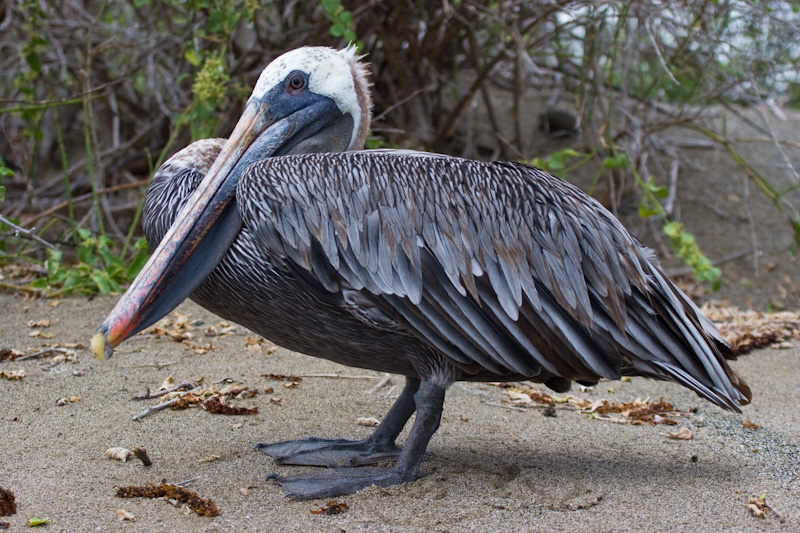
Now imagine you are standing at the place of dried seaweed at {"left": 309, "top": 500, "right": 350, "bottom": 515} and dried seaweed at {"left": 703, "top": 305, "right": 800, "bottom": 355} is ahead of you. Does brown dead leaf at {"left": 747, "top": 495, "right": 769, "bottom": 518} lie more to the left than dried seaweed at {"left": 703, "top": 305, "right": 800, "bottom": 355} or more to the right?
right

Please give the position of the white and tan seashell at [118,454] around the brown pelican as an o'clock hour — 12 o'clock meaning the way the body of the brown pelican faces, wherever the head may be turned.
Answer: The white and tan seashell is roughly at 12 o'clock from the brown pelican.

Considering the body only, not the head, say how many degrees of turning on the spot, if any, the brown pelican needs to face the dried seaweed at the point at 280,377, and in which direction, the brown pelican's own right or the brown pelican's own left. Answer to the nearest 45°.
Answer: approximately 45° to the brown pelican's own right

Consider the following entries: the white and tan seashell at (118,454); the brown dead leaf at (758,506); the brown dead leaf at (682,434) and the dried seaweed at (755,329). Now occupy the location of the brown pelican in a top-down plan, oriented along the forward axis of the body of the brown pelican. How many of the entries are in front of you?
1

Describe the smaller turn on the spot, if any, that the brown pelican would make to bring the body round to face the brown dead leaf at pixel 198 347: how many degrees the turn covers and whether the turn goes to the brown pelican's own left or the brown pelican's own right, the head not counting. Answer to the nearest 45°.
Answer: approximately 45° to the brown pelican's own right

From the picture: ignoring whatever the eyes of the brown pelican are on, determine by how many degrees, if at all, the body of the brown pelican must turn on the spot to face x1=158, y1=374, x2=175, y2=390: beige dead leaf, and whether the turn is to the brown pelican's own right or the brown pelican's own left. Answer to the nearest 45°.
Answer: approximately 45° to the brown pelican's own right

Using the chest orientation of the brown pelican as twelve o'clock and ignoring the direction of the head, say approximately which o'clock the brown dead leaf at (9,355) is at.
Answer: The brown dead leaf is roughly at 1 o'clock from the brown pelican.

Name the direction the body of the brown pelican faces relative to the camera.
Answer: to the viewer's left

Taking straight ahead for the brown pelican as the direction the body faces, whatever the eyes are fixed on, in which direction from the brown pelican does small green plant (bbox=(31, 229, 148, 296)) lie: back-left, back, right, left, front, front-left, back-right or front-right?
front-right

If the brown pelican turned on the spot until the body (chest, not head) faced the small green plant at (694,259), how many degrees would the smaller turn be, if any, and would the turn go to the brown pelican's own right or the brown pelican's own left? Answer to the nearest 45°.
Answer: approximately 135° to the brown pelican's own right

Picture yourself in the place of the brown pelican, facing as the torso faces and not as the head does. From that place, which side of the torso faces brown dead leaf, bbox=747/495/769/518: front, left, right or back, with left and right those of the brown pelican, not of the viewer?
back

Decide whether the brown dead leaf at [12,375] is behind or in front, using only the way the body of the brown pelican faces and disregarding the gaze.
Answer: in front
